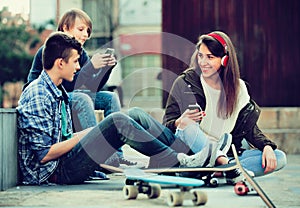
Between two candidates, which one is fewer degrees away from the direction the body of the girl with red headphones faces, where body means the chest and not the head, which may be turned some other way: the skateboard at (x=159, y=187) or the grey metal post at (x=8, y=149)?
the skateboard

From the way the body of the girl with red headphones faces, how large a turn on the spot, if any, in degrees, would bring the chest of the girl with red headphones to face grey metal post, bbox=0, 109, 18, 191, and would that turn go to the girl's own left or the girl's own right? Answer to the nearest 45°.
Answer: approximately 90° to the girl's own right

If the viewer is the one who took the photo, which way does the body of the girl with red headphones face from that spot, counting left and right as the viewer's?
facing the viewer

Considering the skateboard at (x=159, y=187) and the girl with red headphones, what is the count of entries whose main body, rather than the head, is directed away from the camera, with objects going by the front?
0

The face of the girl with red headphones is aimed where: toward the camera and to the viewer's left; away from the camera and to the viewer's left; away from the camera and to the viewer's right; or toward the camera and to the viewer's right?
toward the camera and to the viewer's left

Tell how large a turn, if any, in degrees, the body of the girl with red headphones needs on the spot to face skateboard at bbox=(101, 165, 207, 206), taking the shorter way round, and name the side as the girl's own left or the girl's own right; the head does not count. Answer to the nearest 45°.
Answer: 0° — they already face it
